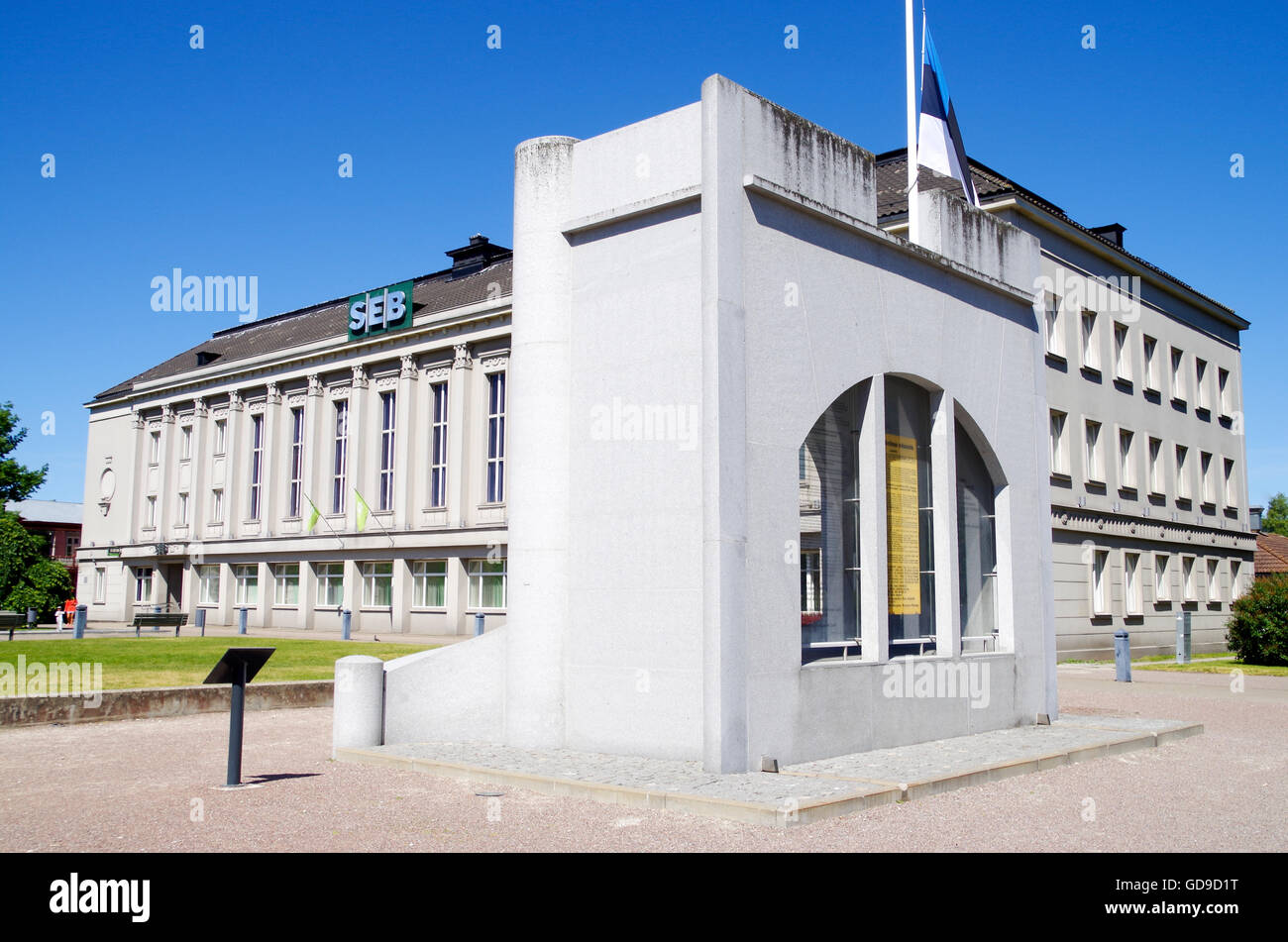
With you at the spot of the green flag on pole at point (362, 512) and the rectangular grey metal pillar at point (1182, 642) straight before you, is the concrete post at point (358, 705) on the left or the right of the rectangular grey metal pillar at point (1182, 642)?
right

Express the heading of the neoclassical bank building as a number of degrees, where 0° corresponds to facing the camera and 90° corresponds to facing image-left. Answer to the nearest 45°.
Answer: approximately 45°
